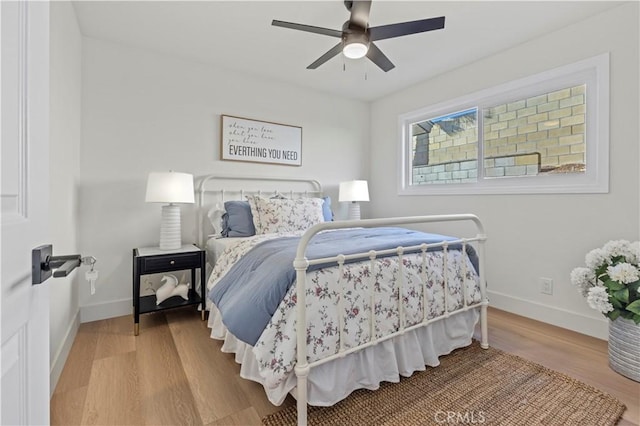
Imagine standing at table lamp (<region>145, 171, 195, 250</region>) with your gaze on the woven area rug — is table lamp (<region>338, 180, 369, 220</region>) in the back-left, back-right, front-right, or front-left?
front-left

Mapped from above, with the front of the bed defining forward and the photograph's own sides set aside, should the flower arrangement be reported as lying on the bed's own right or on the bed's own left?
on the bed's own left

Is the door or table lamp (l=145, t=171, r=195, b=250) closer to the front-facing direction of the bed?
the door

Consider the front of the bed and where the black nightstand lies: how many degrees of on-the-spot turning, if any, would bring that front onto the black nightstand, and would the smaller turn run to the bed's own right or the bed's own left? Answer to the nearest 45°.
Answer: approximately 180°

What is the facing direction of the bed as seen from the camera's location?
facing the viewer and to the right of the viewer

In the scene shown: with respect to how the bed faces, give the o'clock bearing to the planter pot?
The planter pot is roughly at 10 o'clock from the bed.

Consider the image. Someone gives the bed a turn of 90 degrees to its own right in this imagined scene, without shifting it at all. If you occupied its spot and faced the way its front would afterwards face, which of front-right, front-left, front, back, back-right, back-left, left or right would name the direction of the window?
back

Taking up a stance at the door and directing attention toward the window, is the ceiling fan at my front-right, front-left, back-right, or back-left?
front-left

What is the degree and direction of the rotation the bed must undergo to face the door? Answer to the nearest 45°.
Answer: approximately 90° to its right
